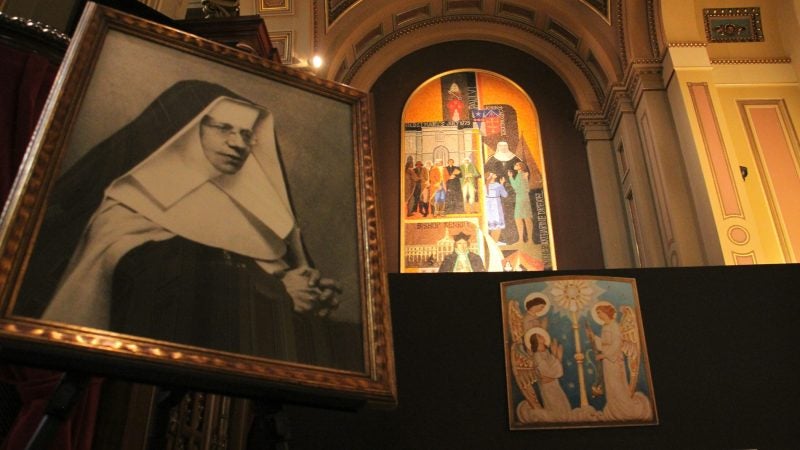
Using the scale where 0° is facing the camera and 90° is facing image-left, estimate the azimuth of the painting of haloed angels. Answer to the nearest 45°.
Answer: approximately 0°

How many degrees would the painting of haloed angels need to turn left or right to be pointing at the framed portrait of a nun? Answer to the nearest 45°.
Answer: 0° — it already faces it

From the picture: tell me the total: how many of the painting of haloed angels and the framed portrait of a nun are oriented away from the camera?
0

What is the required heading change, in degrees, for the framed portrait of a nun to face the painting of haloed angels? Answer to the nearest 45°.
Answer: approximately 90° to its left

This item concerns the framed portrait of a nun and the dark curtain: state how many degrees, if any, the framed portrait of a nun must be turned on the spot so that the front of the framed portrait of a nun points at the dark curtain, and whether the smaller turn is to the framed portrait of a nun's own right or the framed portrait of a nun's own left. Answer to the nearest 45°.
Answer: approximately 180°

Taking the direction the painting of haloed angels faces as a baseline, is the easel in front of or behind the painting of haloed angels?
in front

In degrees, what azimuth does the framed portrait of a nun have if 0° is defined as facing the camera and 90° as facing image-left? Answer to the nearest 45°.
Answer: approximately 315°
